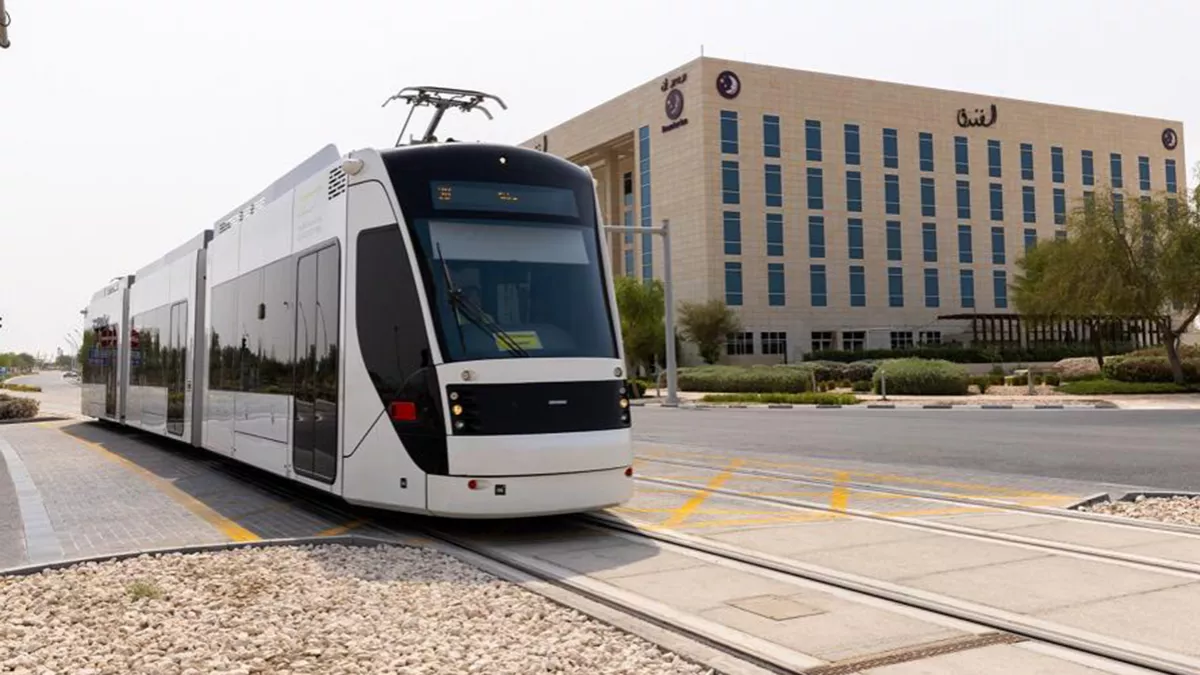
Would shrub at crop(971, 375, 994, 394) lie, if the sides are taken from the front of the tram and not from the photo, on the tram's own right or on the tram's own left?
on the tram's own left

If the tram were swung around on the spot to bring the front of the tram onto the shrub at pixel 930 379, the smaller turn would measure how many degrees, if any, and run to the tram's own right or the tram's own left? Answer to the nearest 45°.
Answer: approximately 90° to the tram's own left

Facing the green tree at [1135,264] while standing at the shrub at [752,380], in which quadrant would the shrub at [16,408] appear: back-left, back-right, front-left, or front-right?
back-right

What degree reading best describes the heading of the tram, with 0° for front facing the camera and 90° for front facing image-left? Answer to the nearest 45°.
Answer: approximately 315°

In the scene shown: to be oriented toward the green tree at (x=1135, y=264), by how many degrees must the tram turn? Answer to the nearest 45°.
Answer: approximately 90° to its left

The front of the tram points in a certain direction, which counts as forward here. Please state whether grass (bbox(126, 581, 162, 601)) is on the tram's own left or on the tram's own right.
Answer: on the tram's own right

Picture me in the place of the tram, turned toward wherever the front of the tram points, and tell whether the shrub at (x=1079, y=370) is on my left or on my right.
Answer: on my left

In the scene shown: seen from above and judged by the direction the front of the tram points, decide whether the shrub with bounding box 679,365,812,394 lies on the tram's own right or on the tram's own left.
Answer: on the tram's own left

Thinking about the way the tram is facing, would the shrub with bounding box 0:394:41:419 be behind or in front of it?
behind

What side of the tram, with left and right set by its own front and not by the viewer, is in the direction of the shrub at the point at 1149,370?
left
